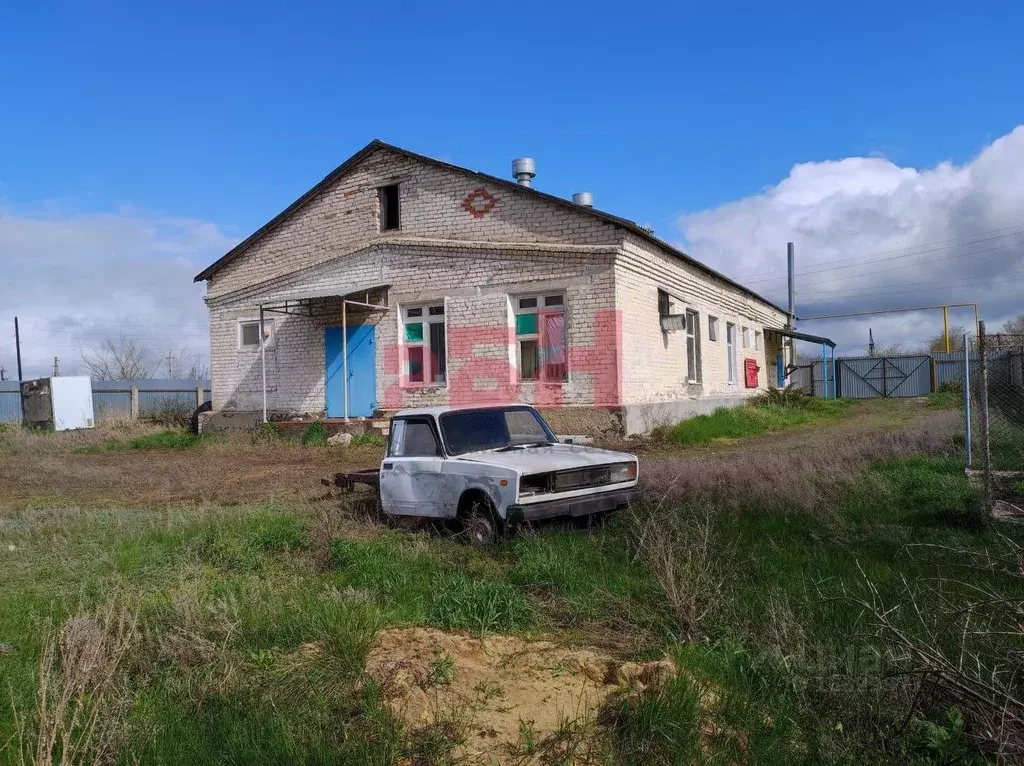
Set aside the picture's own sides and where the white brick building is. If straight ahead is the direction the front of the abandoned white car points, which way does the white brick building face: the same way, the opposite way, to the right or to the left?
to the right

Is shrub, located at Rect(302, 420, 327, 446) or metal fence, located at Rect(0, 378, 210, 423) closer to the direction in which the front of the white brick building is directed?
the shrub

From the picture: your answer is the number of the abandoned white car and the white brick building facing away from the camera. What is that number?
0

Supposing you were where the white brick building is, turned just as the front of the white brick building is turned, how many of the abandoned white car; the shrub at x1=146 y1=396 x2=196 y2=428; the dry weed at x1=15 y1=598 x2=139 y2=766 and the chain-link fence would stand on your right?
1

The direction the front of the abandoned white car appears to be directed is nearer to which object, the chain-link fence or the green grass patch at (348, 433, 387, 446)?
the chain-link fence

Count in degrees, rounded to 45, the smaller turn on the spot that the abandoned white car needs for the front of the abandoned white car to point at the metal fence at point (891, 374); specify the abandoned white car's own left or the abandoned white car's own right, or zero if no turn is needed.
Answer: approximately 90° to the abandoned white car's own left

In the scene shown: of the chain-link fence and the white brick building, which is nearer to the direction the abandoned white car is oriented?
the chain-link fence

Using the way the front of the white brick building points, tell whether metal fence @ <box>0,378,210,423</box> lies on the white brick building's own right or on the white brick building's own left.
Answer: on the white brick building's own right

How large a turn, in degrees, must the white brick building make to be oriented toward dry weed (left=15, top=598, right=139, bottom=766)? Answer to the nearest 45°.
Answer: approximately 45° to its left

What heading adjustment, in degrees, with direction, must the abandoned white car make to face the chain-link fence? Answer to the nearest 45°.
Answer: approximately 45° to its left

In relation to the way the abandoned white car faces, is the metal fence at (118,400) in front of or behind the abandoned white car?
behind

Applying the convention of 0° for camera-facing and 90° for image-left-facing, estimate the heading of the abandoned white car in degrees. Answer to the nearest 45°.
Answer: approximately 315°

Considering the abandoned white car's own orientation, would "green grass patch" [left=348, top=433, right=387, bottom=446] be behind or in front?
behind

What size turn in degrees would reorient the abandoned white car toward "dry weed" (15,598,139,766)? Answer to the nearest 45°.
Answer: approximately 90° to its right

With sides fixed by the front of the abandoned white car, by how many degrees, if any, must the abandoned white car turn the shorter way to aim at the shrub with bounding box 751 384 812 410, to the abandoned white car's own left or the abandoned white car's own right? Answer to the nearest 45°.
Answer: approximately 90° to the abandoned white car's own left

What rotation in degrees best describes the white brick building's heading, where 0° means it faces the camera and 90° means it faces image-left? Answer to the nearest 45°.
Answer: approximately 45°

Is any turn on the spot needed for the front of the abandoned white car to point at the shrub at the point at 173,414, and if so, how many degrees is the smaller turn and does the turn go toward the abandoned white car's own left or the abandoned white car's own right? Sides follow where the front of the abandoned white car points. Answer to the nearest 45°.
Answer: approximately 180°

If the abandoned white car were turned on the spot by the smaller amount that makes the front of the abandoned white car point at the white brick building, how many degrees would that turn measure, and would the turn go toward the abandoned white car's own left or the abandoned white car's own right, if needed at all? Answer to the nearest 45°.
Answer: approximately 135° to the abandoned white car's own left
